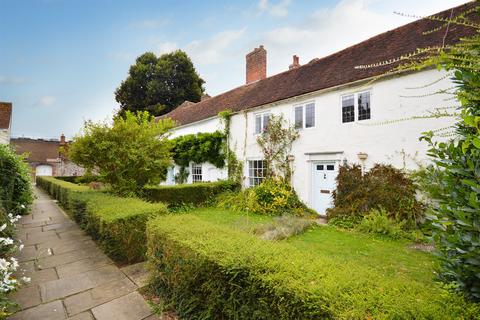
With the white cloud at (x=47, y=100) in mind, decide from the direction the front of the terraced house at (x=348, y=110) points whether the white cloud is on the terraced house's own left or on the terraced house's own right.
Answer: on the terraced house's own right

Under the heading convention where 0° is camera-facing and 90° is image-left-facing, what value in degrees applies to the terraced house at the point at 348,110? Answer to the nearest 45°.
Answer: approximately 45°

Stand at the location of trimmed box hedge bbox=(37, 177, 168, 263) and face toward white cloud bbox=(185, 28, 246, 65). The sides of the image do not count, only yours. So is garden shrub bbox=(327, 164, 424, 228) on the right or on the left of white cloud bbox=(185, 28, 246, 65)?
right

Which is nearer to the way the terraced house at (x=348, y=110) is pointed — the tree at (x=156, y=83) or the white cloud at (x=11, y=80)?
the white cloud

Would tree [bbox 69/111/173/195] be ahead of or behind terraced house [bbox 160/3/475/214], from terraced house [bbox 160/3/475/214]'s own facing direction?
ahead

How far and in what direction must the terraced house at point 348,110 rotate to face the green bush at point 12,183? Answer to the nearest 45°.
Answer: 0° — it already faces it

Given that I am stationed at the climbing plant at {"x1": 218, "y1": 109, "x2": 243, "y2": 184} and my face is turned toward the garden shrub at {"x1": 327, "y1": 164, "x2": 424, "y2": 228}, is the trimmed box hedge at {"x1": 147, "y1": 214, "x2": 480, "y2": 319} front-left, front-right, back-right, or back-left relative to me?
front-right

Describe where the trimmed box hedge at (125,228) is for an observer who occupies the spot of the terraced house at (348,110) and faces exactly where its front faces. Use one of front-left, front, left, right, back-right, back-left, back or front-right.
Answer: front

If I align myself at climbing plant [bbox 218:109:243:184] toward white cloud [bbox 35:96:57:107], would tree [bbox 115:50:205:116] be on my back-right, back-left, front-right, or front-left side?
front-right
